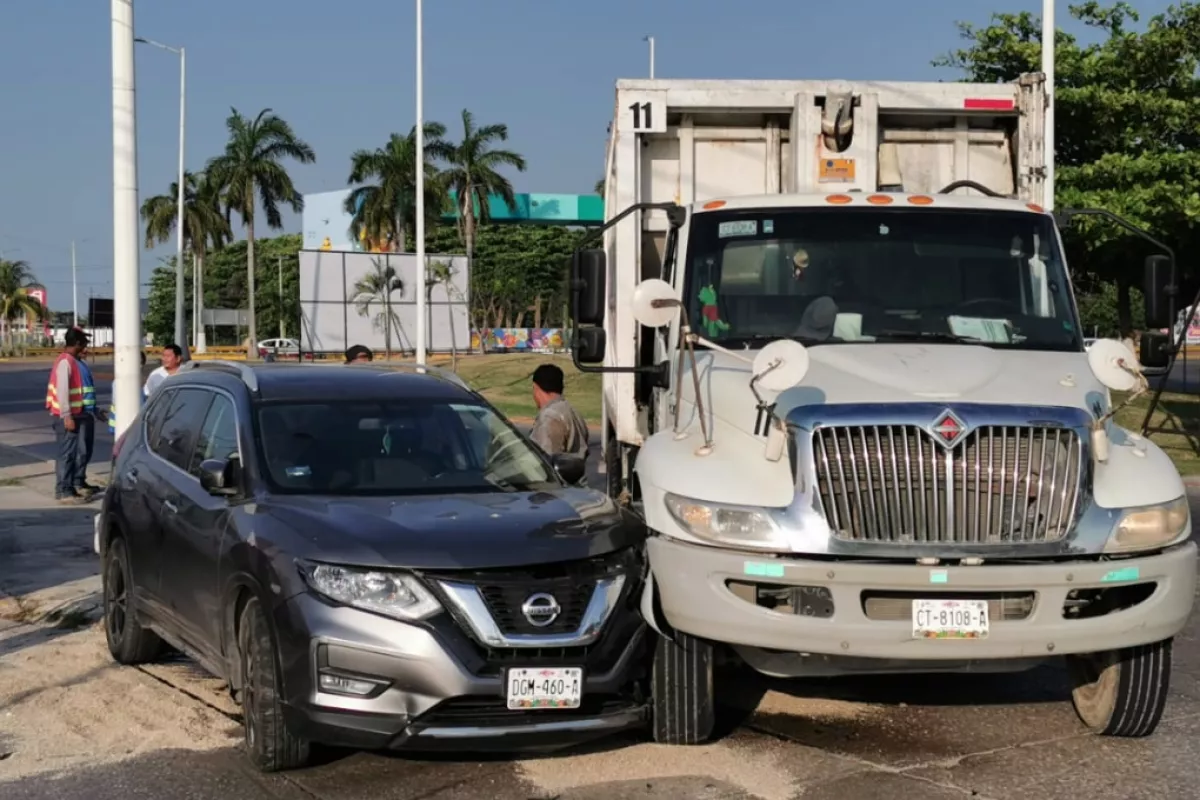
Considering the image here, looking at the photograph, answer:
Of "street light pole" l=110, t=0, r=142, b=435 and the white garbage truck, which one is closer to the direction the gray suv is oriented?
the white garbage truck

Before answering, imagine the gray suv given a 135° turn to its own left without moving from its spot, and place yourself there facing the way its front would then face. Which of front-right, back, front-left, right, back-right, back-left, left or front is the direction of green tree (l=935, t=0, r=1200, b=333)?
front-right

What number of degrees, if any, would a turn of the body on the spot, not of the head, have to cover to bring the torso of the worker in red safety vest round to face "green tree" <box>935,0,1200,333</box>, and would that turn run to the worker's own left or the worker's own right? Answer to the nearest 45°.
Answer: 0° — they already face it

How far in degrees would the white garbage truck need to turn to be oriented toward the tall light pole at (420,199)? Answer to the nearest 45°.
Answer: approximately 180°

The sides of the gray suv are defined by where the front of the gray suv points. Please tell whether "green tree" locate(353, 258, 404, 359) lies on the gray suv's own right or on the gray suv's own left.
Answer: on the gray suv's own left

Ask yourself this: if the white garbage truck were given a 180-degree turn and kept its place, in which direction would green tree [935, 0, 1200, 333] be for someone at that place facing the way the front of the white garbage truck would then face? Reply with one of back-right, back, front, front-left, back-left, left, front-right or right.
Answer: front

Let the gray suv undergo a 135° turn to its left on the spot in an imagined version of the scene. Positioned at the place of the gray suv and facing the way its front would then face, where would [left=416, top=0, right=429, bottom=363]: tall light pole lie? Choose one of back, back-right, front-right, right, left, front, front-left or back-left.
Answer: front

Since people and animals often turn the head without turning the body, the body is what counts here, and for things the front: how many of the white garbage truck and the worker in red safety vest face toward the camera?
1

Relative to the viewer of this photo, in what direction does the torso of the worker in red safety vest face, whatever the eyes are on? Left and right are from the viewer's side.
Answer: facing to the right of the viewer

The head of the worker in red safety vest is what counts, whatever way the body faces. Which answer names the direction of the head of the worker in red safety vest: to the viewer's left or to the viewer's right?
to the viewer's right
